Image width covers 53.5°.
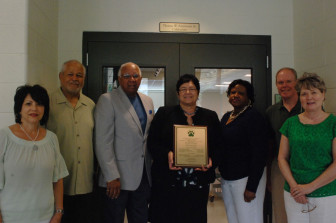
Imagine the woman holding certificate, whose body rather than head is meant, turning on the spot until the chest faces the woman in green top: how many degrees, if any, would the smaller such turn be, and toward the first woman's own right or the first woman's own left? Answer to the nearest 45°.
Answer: approximately 90° to the first woman's own left

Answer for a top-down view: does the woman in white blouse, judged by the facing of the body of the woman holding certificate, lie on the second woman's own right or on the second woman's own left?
on the second woman's own right

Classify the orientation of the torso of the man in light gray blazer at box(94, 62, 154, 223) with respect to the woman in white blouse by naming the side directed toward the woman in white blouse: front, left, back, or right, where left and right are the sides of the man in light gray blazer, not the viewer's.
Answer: right

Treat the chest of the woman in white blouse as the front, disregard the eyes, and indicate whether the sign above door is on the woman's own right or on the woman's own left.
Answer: on the woman's own left

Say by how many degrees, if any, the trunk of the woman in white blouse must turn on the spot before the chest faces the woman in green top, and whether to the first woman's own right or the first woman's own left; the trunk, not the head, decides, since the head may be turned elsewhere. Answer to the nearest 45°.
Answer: approximately 90° to the first woman's own left
